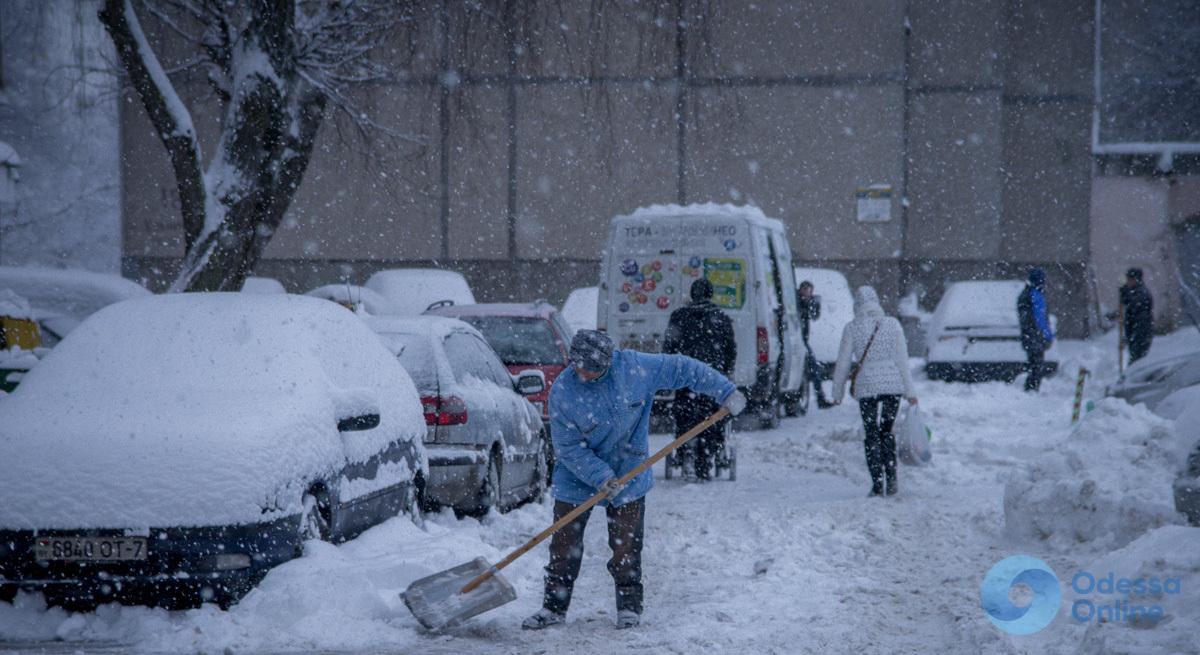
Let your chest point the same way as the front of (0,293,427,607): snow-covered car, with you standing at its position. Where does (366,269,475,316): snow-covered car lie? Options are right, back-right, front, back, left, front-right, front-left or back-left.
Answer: back-right

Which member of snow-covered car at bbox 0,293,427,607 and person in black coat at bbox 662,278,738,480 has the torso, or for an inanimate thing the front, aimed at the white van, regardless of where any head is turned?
the person in black coat

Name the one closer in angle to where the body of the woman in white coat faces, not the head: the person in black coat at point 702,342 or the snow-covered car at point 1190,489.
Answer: the person in black coat

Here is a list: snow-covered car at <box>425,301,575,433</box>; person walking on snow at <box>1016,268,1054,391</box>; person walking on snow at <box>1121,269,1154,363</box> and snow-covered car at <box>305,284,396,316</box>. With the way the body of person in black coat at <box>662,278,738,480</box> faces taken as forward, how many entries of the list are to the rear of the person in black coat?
0

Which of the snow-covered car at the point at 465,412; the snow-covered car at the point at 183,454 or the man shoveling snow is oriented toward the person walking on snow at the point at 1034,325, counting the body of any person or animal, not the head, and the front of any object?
the snow-covered car at the point at 465,412

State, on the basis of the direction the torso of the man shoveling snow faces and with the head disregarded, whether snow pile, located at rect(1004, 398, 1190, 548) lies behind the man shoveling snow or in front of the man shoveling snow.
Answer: behind

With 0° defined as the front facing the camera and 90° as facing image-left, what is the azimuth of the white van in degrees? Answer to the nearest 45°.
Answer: approximately 180°

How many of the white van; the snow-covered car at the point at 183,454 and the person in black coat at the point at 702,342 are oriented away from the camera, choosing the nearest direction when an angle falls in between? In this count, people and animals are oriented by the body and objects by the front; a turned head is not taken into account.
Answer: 2

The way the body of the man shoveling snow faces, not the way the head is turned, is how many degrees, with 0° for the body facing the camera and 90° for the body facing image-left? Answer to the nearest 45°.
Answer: approximately 45°

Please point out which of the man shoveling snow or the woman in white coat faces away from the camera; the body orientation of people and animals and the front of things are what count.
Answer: the woman in white coat

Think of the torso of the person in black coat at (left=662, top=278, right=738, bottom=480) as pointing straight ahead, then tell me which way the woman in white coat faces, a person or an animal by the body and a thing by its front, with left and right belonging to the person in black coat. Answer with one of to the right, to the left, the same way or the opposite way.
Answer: the same way

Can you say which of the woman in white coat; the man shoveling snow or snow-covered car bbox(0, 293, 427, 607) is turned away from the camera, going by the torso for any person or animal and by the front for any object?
the woman in white coat

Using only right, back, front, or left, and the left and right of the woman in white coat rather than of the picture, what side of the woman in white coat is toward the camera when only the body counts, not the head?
back

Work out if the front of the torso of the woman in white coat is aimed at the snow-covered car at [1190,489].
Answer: no

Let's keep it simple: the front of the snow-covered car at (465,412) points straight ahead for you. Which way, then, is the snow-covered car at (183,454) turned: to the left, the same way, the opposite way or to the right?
the opposite way

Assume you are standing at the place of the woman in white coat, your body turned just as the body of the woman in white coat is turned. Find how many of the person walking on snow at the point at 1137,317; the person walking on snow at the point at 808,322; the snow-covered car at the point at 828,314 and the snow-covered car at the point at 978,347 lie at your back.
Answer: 0

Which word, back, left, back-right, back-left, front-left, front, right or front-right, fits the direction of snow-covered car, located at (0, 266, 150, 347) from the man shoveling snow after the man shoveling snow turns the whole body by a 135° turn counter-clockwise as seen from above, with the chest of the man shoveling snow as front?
back-left

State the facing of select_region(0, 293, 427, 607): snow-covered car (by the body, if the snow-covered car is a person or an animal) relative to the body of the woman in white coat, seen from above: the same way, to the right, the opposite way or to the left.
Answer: the opposite way

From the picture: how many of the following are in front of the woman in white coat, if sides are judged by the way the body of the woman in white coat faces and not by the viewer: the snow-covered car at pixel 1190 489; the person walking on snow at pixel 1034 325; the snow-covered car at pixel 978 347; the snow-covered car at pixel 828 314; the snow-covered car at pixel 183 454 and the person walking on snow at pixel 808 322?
4

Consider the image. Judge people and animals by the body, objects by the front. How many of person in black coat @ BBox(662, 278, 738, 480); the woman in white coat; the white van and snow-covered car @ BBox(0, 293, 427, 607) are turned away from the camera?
3

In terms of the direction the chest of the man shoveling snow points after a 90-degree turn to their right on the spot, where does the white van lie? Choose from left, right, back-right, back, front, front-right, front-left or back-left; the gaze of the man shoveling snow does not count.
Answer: front-right

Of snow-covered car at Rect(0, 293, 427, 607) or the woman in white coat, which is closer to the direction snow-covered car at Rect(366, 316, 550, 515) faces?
the woman in white coat

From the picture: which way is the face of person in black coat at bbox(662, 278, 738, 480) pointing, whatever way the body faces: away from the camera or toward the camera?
away from the camera
